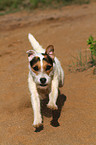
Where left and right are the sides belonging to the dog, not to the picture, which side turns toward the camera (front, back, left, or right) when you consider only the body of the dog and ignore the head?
front
